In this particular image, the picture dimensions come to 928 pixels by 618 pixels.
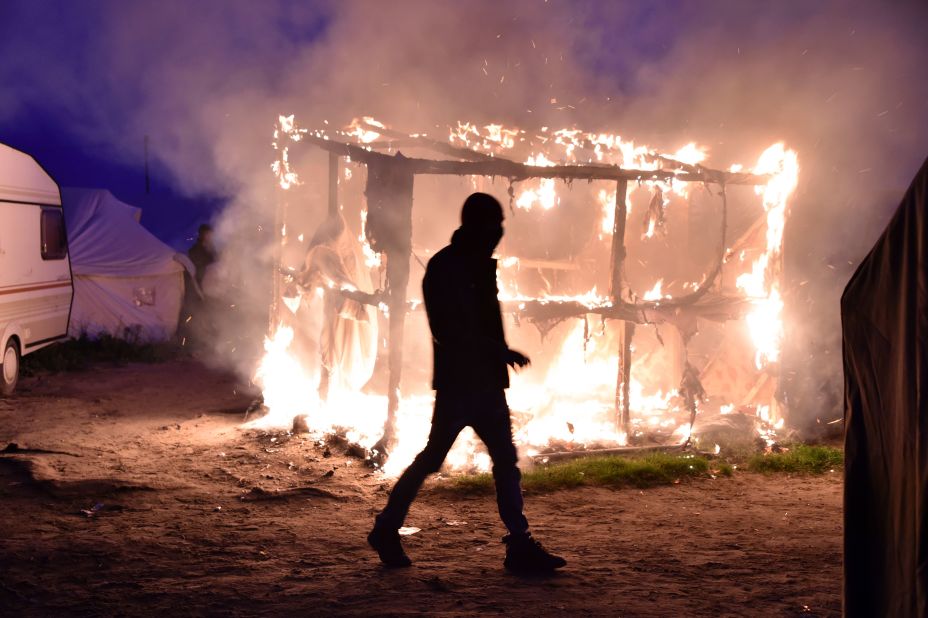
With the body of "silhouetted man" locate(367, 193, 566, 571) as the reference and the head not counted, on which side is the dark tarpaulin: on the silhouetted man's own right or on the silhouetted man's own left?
on the silhouetted man's own right

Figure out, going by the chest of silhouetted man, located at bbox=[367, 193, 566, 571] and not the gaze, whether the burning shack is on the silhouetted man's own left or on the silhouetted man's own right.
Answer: on the silhouetted man's own left

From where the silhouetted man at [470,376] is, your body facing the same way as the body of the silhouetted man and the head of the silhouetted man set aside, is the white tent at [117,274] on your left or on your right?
on your left

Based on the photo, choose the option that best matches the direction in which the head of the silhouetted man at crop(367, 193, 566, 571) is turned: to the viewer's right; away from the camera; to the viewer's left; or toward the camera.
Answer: to the viewer's right

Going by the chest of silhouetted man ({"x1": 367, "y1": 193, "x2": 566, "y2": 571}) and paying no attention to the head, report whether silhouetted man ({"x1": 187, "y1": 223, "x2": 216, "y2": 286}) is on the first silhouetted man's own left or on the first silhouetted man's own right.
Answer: on the first silhouetted man's own left

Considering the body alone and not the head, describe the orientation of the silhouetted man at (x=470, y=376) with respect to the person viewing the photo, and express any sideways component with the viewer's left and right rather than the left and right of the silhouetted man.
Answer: facing to the right of the viewer
